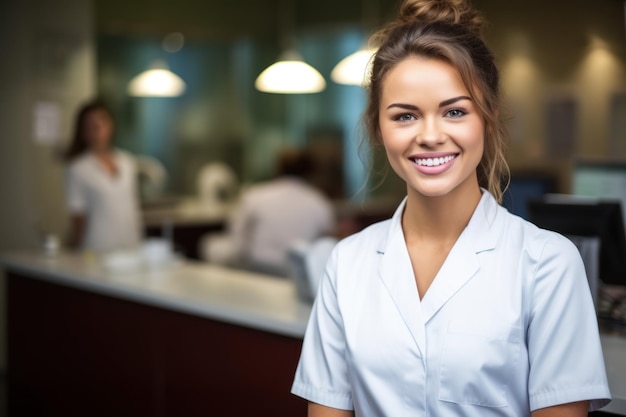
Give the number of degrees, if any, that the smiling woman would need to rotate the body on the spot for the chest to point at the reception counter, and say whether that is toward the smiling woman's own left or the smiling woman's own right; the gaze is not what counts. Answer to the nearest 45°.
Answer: approximately 135° to the smiling woman's own right

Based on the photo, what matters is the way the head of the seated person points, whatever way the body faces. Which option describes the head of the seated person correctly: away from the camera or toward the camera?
away from the camera

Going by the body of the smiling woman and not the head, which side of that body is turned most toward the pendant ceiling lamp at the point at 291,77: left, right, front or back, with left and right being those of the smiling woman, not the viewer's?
back

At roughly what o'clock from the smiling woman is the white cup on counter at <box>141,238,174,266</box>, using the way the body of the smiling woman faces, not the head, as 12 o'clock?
The white cup on counter is roughly at 5 o'clock from the smiling woman.

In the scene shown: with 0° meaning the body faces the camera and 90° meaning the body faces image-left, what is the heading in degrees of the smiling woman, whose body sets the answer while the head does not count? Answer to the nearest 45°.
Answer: approximately 0°

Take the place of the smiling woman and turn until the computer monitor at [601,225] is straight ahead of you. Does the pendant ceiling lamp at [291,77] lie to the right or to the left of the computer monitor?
left

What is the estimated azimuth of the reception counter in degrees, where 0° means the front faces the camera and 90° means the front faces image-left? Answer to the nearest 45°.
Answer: approximately 45°
